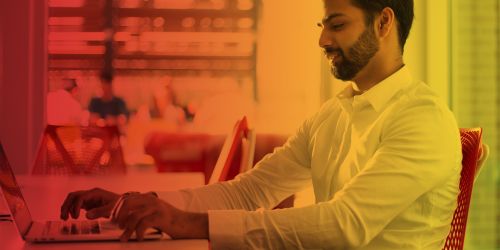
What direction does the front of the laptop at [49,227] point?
to the viewer's right

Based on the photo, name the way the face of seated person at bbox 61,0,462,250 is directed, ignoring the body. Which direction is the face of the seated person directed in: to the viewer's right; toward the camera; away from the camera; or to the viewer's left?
to the viewer's left

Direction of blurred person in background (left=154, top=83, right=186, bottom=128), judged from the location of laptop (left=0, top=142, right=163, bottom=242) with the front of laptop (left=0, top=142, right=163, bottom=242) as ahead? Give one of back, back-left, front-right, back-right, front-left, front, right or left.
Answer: left

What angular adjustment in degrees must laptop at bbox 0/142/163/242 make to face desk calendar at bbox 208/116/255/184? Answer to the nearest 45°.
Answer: approximately 45° to its left

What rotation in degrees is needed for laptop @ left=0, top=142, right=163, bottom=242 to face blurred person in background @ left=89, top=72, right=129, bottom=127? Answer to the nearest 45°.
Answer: approximately 90° to its left

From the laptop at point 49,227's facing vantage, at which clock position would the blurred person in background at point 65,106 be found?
The blurred person in background is roughly at 9 o'clock from the laptop.
